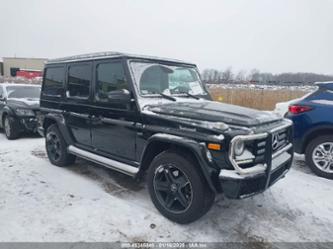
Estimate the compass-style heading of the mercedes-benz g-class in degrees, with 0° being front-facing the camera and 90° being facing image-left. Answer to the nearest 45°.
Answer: approximately 315°

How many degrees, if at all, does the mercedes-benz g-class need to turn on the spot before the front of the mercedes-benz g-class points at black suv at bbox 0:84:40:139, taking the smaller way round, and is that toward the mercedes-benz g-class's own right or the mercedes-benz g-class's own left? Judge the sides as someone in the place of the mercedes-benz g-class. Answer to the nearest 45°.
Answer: approximately 180°

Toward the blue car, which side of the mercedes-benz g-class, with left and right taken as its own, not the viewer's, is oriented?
left

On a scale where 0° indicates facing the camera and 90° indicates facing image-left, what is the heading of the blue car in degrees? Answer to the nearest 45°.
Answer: approximately 270°
